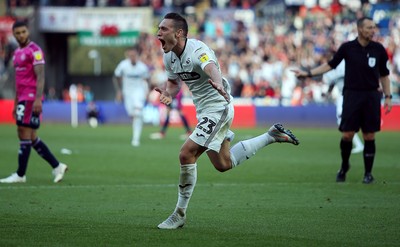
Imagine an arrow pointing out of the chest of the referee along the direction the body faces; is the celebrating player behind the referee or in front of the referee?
in front

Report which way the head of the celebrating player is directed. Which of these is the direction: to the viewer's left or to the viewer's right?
to the viewer's left

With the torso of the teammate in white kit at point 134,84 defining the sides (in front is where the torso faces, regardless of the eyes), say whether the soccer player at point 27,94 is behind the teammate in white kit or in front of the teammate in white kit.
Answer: in front

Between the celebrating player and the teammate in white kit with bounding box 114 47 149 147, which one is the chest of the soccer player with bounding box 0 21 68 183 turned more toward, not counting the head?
the celebrating player

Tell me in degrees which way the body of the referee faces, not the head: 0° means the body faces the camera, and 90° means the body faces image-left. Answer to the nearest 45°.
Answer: approximately 0°

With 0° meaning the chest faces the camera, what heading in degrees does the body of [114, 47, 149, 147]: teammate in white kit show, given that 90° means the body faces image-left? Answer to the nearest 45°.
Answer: approximately 0°

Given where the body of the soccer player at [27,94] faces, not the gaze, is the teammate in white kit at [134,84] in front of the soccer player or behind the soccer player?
behind

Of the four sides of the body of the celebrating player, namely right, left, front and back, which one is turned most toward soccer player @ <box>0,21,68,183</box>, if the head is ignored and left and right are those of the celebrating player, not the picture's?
right
